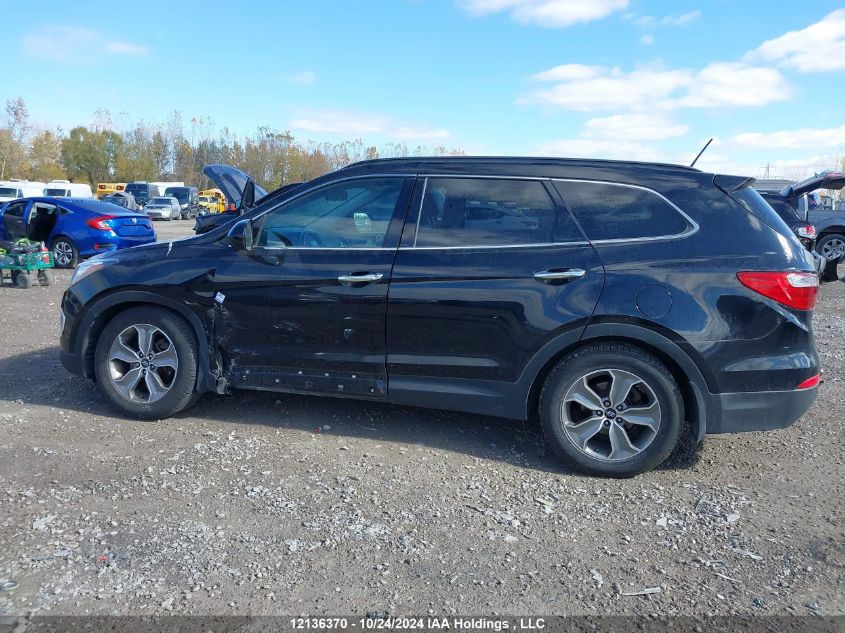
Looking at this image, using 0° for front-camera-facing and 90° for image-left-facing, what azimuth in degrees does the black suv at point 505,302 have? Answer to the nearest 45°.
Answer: approximately 90°

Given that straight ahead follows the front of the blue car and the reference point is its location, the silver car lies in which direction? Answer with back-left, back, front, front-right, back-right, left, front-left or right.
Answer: front-right

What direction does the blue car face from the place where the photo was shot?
facing away from the viewer and to the left of the viewer

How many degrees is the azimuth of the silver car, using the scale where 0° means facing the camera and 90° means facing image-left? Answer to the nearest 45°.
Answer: approximately 45°

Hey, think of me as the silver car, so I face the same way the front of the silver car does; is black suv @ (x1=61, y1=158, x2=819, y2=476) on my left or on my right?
on my left

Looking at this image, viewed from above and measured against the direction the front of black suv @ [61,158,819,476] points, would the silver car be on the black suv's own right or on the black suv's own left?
on the black suv's own right

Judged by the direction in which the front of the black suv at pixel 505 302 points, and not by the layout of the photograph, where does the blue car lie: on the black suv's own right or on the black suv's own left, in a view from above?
on the black suv's own right

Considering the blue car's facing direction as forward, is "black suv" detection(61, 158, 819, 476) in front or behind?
behind

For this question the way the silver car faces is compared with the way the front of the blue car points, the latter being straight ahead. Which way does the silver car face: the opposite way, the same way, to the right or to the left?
to the left

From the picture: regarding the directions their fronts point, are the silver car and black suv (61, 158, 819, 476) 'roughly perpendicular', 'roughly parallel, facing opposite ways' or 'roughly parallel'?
roughly perpendicular

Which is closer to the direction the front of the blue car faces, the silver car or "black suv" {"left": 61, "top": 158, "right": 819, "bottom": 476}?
the silver car
